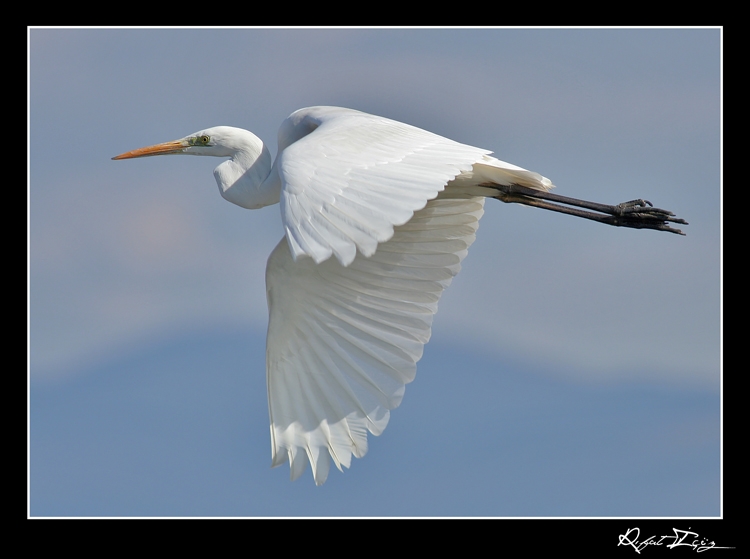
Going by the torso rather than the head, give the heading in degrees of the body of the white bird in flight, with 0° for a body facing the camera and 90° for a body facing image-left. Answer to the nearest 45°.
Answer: approximately 90°
